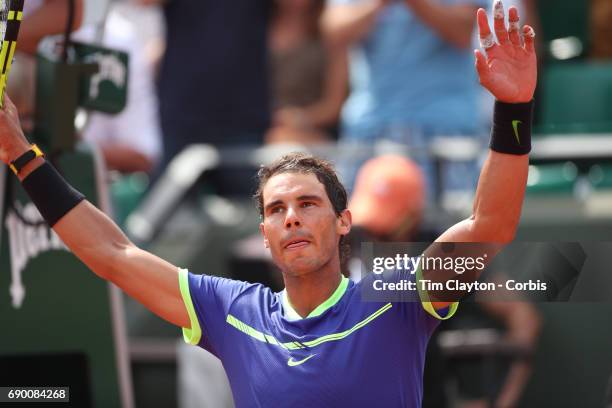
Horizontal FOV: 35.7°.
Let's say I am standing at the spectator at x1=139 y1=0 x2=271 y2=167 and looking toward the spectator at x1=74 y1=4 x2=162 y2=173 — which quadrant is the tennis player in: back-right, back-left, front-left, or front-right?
back-left

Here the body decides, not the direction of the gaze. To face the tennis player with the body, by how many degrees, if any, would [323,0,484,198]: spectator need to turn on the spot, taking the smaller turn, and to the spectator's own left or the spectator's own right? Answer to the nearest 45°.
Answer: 0° — they already face them

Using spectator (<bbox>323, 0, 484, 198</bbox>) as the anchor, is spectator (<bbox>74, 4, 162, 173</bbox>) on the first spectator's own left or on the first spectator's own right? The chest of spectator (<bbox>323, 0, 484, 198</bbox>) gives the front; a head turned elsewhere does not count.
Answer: on the first spectator's own right

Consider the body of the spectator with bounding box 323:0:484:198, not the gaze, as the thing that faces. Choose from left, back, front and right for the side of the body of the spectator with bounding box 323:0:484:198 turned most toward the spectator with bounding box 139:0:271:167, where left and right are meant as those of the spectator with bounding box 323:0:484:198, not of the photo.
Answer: right

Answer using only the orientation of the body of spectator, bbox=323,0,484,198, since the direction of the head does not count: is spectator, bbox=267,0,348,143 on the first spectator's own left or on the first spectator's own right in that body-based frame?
on the first spectator's own right

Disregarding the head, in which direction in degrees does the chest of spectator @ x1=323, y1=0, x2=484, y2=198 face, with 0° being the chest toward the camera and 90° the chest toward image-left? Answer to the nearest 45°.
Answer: approximately 0°
